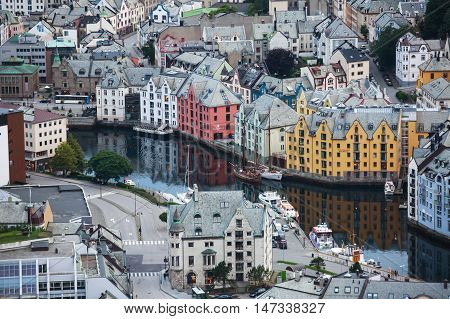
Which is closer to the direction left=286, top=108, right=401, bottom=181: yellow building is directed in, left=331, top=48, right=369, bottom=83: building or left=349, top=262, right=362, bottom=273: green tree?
the green tree

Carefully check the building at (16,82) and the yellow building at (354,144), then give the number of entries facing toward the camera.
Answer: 2

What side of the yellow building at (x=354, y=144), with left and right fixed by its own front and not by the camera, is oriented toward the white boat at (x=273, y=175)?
right

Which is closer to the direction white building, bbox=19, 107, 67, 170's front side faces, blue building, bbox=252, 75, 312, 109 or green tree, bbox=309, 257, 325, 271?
the green tree

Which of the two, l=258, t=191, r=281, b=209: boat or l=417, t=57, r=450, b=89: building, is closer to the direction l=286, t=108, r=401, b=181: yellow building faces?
the boat

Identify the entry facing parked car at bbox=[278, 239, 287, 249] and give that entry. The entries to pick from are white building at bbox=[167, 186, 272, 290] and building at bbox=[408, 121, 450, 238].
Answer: the building

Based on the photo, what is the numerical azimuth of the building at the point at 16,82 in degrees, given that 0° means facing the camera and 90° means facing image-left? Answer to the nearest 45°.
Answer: approximately 0°

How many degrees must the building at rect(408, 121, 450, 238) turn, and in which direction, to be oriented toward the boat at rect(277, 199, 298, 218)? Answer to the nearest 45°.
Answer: approximately 45° to its right

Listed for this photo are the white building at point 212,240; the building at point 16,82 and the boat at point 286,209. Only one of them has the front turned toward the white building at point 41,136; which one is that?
the building
